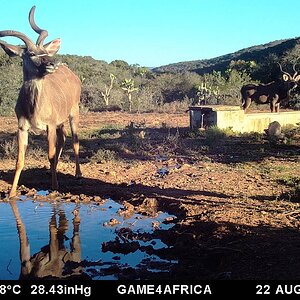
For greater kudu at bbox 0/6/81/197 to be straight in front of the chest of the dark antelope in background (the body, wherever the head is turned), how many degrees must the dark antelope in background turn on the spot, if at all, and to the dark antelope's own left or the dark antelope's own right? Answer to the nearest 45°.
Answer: approximately 90° to the dark antelope's own right

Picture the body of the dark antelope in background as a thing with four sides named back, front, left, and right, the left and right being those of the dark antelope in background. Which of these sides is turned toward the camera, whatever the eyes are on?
right

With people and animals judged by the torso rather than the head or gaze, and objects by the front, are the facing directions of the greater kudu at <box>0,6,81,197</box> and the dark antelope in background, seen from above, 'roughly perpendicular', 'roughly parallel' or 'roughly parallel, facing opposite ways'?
roughly perpendicular

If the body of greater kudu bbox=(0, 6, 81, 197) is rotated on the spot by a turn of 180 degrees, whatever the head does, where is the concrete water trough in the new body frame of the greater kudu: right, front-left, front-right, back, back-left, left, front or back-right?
front

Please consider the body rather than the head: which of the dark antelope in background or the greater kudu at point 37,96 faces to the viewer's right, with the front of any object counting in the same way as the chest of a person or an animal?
the dark antelope in background

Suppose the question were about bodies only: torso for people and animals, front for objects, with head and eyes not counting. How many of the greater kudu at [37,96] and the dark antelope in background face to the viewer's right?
1
